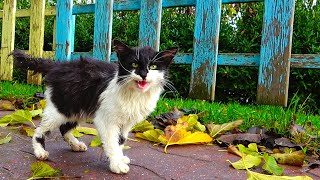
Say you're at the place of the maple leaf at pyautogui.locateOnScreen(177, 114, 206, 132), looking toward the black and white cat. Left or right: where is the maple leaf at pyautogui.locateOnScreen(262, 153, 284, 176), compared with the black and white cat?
left

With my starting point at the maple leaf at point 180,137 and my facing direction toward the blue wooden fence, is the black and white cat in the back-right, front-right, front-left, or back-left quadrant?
back-left

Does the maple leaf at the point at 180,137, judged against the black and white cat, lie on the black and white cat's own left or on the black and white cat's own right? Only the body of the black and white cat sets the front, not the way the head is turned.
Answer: on the black and white cat's own left

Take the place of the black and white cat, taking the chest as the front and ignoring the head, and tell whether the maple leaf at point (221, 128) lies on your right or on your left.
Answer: on your left

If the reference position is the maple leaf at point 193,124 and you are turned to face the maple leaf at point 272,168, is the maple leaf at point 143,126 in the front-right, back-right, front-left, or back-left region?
back-right

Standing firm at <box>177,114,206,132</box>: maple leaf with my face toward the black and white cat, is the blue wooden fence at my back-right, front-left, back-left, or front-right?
back-right

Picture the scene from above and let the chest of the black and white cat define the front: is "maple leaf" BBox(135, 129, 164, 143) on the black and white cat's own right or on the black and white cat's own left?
on the black and white cat's own left

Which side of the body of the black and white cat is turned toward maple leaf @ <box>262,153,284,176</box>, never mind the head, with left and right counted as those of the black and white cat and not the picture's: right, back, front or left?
front

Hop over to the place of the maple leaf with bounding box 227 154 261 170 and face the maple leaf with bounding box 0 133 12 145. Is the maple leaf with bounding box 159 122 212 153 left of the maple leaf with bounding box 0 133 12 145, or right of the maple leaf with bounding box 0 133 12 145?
right

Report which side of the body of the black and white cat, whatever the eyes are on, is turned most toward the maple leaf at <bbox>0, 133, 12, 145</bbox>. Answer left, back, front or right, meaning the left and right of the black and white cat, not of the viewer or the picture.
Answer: back
